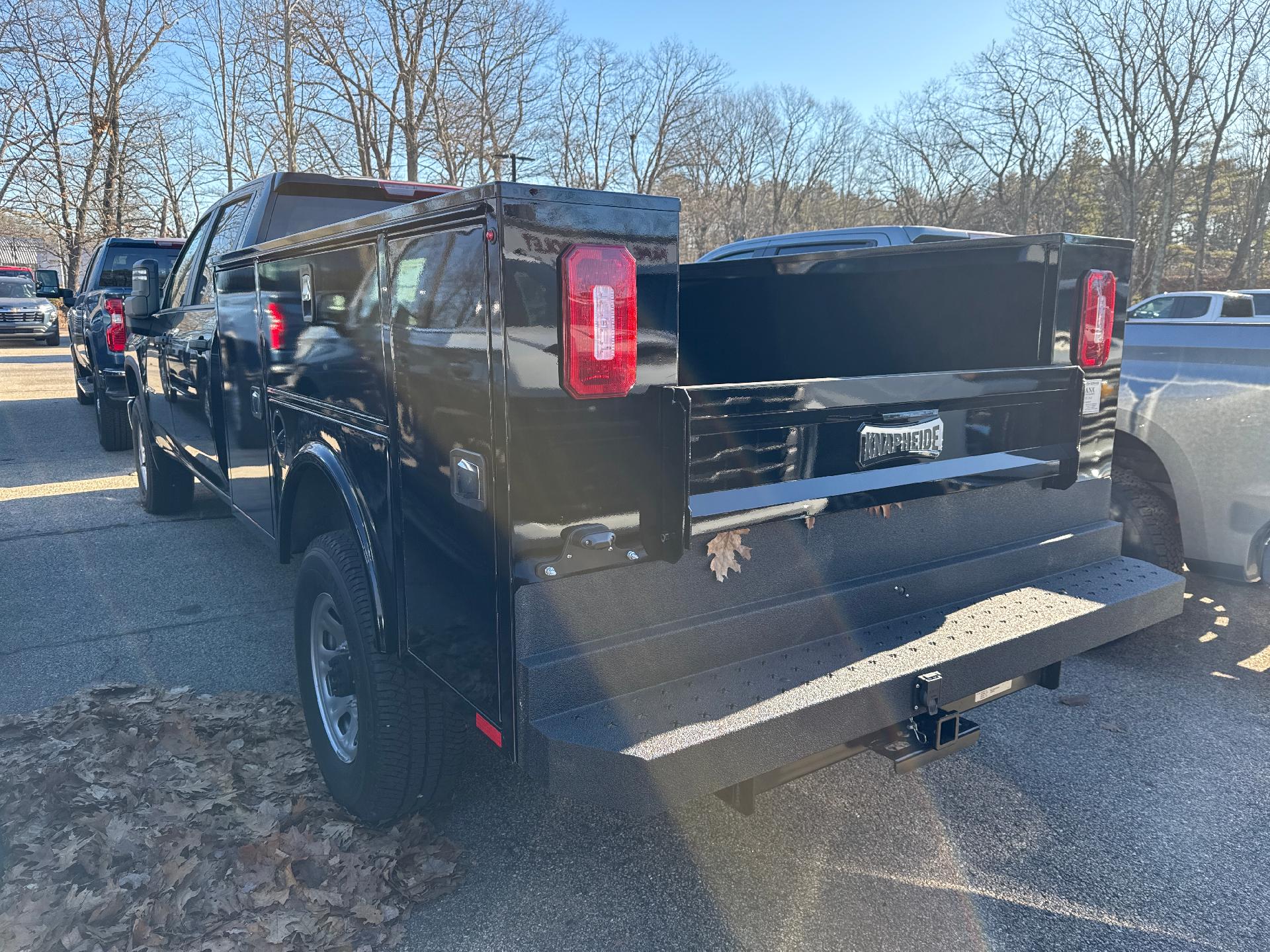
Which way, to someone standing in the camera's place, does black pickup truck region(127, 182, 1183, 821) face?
facing away from the viewer and to the left of the viewer

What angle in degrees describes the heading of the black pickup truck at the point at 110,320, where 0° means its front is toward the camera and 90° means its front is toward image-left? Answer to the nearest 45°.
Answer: approximately 135°

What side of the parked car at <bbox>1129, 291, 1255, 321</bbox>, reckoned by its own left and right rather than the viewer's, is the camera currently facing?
left

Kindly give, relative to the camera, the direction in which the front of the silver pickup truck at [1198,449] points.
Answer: facing away from the viewer and to the left of the viewer

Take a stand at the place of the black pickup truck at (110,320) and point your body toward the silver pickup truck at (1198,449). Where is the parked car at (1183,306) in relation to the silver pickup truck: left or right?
left

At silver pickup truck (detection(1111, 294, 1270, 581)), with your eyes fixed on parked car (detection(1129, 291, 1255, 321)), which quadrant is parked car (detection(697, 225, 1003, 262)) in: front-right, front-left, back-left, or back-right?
front-left

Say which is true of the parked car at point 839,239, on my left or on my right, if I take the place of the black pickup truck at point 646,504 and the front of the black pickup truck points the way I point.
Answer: on my right

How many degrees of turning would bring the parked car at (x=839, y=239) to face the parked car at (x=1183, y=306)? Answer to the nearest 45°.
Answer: approximately 90° to its right
